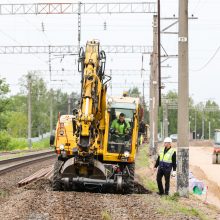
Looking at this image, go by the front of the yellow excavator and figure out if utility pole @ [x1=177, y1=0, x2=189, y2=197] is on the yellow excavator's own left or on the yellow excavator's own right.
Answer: on the yellow excavator's own left

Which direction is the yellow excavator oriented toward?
toward the camera

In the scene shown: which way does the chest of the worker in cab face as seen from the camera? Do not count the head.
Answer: toward the camera

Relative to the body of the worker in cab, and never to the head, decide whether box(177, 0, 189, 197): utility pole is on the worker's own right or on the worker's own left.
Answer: on the worker's own left
